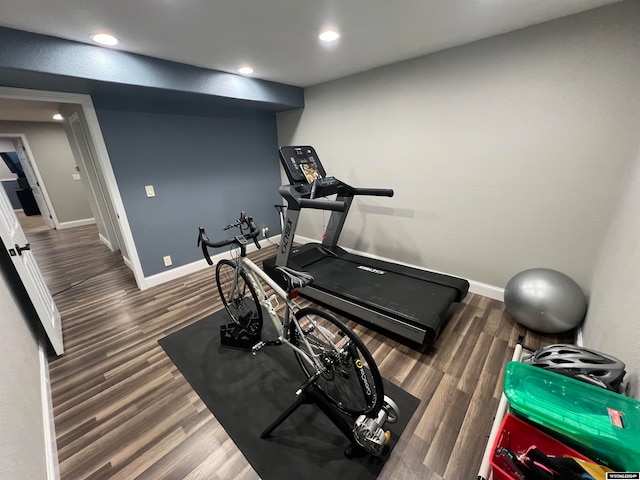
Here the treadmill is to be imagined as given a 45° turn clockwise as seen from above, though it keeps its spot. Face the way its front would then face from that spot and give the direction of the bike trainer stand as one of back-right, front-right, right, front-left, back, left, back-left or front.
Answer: back

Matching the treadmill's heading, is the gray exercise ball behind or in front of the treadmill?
behind

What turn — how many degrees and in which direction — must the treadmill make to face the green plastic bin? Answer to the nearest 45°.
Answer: approximately 180°

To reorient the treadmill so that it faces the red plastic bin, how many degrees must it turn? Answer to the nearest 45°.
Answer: approximately 180°

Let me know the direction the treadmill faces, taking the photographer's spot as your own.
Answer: facing away from the viewer and to the left of the viewer
